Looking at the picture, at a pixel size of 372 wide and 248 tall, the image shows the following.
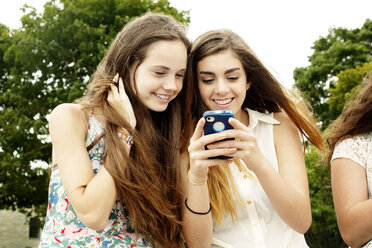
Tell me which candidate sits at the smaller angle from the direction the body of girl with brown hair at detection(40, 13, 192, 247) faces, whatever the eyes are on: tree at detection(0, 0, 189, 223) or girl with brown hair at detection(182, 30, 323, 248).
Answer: the girl with brown hair

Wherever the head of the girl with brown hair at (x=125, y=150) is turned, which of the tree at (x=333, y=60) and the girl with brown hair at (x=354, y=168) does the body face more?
the girl with brown hair

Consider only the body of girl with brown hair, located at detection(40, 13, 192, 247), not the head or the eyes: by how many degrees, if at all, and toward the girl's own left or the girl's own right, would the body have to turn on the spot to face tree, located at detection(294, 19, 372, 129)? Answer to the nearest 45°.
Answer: approximately 90° to the girl's own left

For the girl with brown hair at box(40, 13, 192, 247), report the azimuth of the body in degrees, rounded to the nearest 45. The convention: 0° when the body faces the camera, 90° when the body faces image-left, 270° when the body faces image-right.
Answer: approximately 315°

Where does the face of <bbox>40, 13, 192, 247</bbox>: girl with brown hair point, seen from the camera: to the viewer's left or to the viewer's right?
to the viewer's right

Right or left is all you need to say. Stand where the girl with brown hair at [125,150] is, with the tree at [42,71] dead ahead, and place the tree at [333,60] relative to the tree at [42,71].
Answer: right

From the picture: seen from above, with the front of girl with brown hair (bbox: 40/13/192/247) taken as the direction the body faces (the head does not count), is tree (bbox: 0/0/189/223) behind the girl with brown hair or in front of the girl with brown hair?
behind

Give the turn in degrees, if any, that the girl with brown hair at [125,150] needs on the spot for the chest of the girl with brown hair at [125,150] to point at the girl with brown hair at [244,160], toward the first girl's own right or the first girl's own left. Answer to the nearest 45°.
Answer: approximately 45° to the first girl's own left

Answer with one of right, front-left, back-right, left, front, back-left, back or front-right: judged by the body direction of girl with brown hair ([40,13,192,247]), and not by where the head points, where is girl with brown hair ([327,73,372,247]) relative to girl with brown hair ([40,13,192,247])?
front-left
